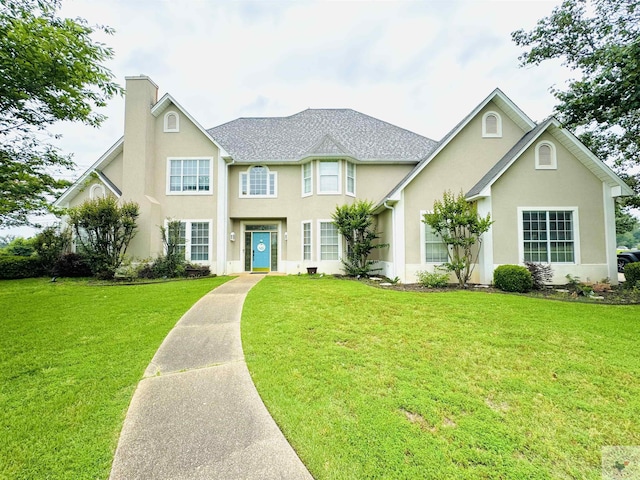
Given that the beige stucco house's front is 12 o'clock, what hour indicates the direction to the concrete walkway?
The concrete walkway is roughly at 12 o'clock from the beige stucco house.

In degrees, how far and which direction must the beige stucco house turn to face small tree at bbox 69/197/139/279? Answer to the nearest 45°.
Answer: approximately 90° to its right

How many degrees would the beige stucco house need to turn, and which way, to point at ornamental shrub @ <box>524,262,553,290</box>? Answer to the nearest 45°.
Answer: approximately 45° to its left

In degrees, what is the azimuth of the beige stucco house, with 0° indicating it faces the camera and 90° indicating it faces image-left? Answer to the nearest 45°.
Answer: approximately 0°

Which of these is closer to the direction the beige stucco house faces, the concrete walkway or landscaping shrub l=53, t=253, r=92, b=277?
the concrete walkway

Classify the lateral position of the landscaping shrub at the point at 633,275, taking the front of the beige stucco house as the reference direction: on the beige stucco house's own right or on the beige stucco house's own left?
on the beige stucco house's own left

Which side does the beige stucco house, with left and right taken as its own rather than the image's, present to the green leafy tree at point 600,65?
left

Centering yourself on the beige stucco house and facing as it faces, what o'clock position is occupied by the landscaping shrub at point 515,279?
The landscaping shrub is roughly at 10 o'clock from the beige stucco house.

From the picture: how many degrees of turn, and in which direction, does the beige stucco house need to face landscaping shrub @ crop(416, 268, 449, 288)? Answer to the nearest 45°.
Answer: approximately 45° to its left

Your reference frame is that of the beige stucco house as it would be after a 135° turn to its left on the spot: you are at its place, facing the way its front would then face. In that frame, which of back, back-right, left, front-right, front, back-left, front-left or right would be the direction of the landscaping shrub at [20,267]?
back-left

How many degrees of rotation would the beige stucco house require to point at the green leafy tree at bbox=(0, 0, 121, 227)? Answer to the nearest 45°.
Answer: approximately 45° to its right
